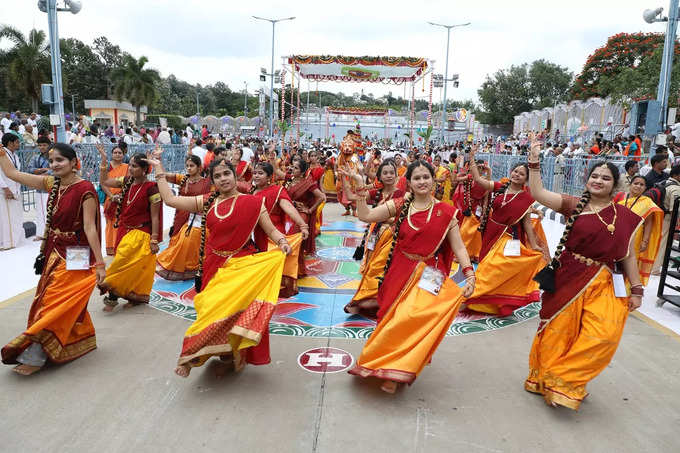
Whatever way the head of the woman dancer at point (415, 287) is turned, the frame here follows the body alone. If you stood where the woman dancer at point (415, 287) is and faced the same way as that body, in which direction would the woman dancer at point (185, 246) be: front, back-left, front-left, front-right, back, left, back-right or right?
back-right

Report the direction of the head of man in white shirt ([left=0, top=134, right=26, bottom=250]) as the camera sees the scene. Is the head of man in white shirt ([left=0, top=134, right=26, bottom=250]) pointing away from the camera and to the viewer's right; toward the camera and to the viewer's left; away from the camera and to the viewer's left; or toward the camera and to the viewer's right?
toward the camera and to the viewer's right

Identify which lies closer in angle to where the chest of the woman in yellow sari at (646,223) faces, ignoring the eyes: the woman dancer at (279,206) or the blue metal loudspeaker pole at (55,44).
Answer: the woman dancer

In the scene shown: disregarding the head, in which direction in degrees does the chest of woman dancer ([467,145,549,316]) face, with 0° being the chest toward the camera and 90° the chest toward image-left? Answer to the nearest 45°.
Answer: approximately 0°

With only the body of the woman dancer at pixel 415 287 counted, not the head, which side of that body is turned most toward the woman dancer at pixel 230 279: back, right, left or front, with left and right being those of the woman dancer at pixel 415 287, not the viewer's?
right

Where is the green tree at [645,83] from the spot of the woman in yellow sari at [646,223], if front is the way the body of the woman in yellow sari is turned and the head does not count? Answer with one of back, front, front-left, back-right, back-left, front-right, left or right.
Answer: back-right

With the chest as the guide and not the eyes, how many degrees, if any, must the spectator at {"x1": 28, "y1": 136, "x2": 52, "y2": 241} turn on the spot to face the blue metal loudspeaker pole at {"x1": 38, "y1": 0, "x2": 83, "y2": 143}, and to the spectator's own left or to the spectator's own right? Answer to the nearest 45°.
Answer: approximately 135° to the spectator's own left

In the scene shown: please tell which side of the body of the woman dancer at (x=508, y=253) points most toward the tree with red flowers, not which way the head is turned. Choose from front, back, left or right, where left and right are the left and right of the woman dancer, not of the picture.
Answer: back

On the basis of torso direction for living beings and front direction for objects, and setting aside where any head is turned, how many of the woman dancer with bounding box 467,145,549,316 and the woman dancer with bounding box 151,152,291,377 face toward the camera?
2

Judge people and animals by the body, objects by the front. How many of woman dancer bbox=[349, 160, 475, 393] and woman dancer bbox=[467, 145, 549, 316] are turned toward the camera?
2

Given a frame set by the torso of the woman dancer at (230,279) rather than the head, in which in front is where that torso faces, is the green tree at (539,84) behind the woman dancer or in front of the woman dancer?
behind

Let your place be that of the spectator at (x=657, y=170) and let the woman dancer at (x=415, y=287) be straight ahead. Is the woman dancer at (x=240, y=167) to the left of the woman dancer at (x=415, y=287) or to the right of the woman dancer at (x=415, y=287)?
right

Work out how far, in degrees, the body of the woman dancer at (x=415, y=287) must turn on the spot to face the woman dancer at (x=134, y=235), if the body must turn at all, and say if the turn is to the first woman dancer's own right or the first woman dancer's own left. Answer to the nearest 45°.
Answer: approximately 135° to the first woman dancer's own right

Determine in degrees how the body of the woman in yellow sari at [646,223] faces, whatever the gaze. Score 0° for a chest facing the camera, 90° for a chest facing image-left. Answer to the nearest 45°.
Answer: approximately 45°
